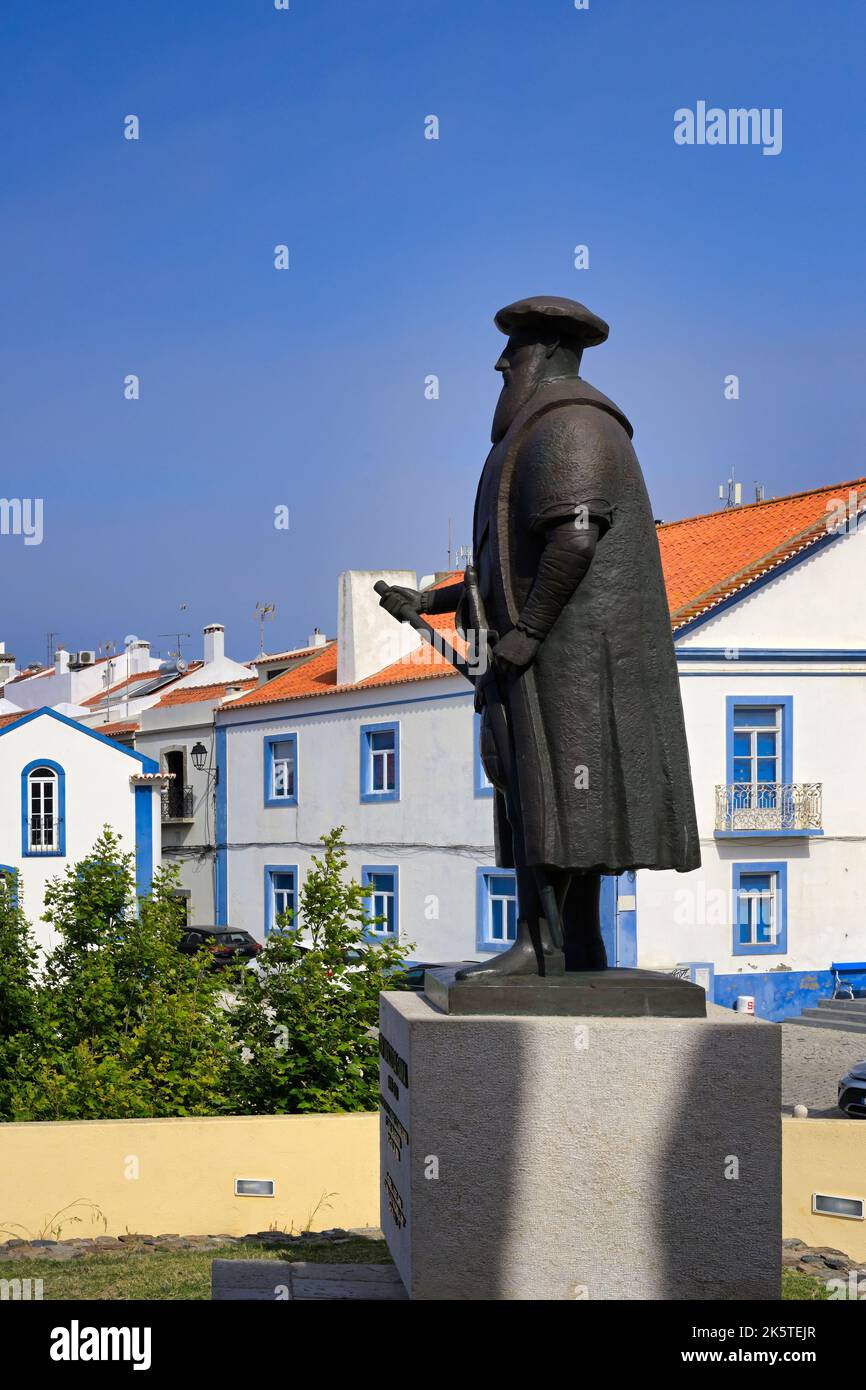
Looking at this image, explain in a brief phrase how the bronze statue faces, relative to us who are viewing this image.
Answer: facing to the left of the viewer

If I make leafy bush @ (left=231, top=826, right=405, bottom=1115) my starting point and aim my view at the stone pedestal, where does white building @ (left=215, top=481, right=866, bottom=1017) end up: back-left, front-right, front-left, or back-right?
back-left

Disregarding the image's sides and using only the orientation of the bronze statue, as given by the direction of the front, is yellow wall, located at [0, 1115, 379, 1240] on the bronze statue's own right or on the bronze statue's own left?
on the bronze statue's own right

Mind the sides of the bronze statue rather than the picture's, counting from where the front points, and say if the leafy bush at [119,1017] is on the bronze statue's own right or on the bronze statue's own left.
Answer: on the bronze statue's own right

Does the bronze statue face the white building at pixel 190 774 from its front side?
no

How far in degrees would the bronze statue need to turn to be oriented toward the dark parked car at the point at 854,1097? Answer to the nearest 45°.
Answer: approximately 90° to its right

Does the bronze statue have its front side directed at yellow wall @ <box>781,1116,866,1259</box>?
no

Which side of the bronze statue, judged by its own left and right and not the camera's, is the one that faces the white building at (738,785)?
right
